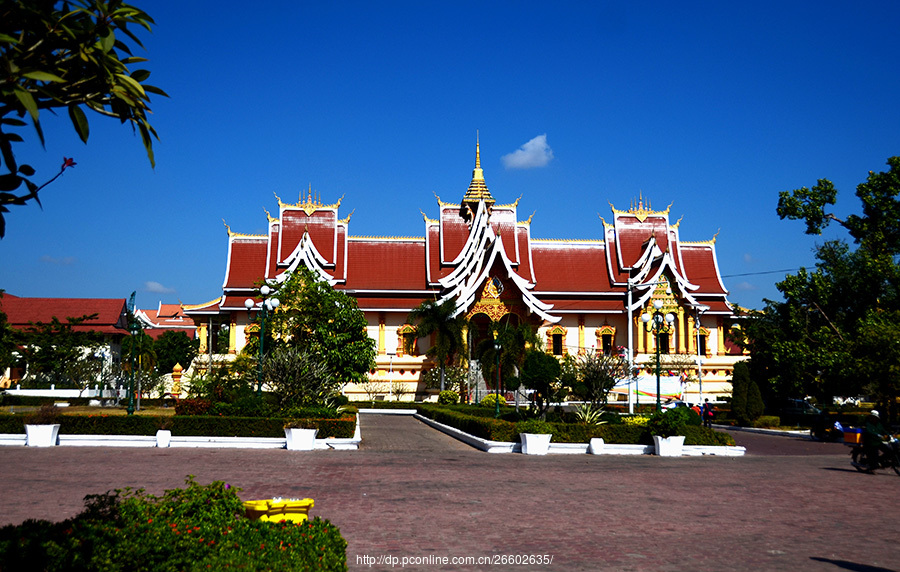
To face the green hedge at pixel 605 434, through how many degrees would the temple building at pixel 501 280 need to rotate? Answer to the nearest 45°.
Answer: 0° — it already faces it

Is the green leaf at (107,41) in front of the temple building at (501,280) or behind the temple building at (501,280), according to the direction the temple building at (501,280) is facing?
in front

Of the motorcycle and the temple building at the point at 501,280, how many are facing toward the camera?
1

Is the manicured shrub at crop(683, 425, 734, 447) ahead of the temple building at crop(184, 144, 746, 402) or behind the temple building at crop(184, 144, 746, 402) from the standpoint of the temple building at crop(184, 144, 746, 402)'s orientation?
ahead

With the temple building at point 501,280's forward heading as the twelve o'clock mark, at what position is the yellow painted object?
The yellow painted object is roughly at 12 o'clock from the temple building.

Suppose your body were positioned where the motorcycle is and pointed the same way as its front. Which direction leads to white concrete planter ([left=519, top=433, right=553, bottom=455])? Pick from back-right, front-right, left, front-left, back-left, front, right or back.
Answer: back

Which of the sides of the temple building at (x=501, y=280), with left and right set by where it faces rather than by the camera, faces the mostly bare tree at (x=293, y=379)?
front

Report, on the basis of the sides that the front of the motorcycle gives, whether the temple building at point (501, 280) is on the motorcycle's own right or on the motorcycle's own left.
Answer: on the motorcycle's own left

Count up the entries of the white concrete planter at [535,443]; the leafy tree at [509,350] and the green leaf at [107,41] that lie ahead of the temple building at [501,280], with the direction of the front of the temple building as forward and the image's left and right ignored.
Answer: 3

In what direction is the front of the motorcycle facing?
to the viewer's right

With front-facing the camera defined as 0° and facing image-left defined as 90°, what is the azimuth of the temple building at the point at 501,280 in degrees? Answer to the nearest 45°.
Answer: approximately 0°

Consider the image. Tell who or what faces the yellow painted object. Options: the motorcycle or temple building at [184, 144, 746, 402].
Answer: the temple building

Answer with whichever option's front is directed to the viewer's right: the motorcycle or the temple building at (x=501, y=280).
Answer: the motorcycle

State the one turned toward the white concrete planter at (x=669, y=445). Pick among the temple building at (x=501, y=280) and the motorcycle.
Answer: the temple building

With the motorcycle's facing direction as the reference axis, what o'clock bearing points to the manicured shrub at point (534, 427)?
The manicured shrub is roughly at 6 o'clock from the motorcycle.

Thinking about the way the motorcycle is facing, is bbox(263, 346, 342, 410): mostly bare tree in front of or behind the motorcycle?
behind
